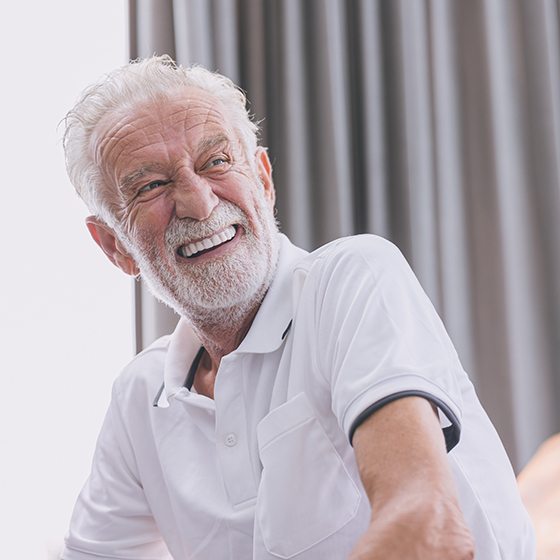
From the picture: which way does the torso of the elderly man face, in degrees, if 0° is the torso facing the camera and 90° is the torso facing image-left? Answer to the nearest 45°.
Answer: approximately 45°

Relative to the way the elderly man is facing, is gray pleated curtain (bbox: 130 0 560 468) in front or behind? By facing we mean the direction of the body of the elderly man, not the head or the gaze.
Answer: behind
